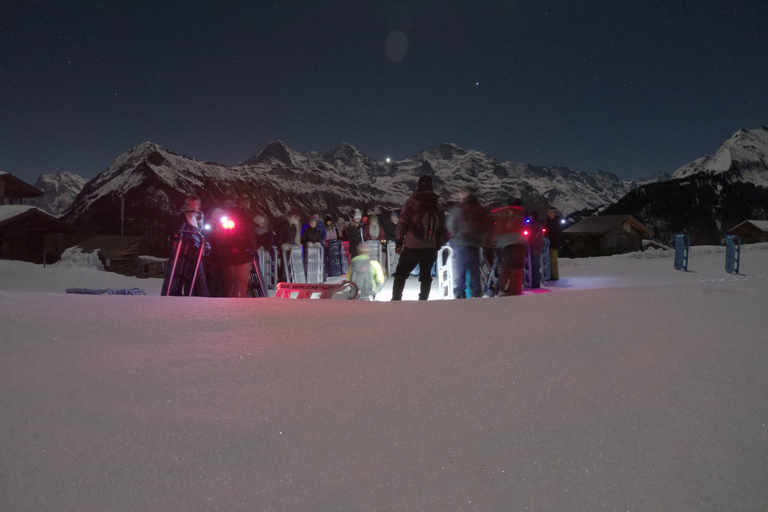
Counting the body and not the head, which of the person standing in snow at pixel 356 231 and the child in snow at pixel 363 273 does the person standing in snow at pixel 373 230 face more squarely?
the child in snow

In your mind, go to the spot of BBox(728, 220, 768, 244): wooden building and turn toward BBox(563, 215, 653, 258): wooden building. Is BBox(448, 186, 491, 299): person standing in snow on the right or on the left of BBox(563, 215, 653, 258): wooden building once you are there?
left

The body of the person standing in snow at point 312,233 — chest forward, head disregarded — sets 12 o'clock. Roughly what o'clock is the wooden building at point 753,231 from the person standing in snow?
The wooden building is roughly at 8 o'clock from the person standing in snow.

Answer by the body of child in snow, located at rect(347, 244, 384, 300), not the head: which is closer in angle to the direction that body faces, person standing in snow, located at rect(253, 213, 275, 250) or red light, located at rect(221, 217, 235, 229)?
the person standing in snow

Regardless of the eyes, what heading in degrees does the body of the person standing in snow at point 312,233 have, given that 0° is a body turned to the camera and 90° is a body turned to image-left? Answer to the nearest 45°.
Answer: approximately 0°

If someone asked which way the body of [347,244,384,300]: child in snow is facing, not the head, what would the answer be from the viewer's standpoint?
away from the camera

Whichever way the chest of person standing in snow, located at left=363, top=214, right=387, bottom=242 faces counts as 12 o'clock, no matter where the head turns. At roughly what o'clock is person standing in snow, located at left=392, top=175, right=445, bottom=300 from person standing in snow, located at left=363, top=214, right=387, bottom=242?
person standing in snow, located at left=392, top=175, right=445, bottom=300 is roughly at 12 o'clock from person standing in snow, located at left=363, top=214, right=387, bottom=242.

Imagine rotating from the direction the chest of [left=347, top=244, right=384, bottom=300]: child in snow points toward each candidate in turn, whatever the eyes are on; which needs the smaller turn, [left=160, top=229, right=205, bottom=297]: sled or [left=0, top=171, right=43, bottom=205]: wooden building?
the wooden building

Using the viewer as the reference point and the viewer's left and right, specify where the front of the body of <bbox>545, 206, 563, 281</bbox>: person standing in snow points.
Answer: facing to the left of the viewer

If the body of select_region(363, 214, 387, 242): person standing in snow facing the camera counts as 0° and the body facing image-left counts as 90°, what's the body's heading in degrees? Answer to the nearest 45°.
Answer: approximately 0°

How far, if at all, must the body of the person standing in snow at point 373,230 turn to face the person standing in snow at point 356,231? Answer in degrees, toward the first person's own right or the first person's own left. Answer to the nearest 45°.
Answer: approximately 135° to the first person's own right

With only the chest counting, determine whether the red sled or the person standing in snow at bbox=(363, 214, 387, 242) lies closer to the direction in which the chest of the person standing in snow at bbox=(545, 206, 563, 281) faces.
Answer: the person standing in snow

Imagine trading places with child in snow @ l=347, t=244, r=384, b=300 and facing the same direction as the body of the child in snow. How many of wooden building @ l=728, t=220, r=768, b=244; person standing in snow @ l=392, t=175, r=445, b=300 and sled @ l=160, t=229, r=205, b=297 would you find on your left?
1

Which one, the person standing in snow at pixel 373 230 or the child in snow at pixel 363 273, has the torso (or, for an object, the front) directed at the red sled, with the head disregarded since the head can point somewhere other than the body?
the person standing in snow
